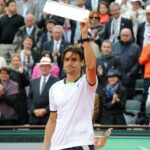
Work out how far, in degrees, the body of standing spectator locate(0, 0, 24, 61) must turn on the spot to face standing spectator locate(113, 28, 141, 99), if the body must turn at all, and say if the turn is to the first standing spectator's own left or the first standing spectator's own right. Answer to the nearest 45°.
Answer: approximately 45° to the first standing spectator's own left

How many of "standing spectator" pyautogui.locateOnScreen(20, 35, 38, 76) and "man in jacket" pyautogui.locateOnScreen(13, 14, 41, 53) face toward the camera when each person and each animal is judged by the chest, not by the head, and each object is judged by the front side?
2

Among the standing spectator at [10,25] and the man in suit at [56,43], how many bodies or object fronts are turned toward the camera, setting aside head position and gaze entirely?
2

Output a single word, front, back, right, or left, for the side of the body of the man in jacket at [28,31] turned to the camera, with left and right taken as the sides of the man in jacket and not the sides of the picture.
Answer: front

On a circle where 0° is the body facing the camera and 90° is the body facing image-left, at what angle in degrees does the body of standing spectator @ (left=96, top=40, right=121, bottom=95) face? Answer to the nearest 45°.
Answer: approximately 0°

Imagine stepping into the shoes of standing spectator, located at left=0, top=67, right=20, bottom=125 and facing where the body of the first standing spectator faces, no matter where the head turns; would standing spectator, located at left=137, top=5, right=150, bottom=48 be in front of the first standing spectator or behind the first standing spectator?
behind

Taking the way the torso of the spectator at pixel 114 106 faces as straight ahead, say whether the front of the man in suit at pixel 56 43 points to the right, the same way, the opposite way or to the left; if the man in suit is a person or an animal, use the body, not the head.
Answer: the same way

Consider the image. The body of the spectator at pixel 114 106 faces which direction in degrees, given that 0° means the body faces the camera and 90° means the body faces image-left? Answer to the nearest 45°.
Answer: approximately 0°

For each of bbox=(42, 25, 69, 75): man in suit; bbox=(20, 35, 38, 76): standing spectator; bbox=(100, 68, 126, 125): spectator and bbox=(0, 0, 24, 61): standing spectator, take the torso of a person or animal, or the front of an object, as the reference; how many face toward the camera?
4
